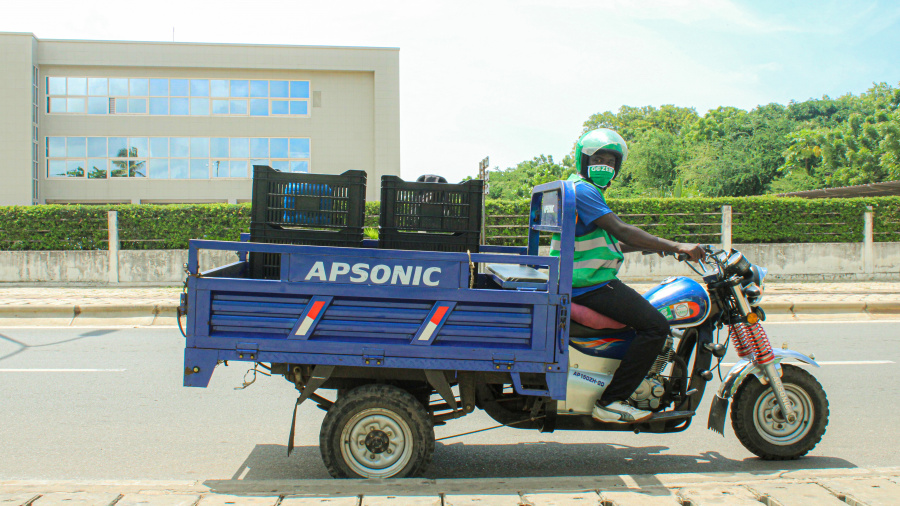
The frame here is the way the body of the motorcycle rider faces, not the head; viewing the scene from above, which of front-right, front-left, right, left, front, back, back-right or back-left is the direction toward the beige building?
back-left

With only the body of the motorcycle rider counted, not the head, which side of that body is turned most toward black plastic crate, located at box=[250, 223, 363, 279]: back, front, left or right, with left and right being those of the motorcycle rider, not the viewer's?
back

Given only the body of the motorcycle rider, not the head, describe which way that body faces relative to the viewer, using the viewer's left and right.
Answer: facing to the right of the viewer

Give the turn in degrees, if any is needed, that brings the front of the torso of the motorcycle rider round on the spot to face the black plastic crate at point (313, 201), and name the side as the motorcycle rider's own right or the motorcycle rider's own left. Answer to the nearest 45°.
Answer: approximately 180°

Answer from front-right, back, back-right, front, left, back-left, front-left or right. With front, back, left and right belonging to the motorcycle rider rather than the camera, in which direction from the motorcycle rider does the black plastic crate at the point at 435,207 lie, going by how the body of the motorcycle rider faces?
back

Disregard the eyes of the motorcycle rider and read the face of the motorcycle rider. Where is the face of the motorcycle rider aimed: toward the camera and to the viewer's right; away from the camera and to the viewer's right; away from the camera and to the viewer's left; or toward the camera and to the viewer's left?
toward the camera and to the viewer's right

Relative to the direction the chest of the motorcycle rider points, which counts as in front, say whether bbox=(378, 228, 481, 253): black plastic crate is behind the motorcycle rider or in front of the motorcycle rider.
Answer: behind
